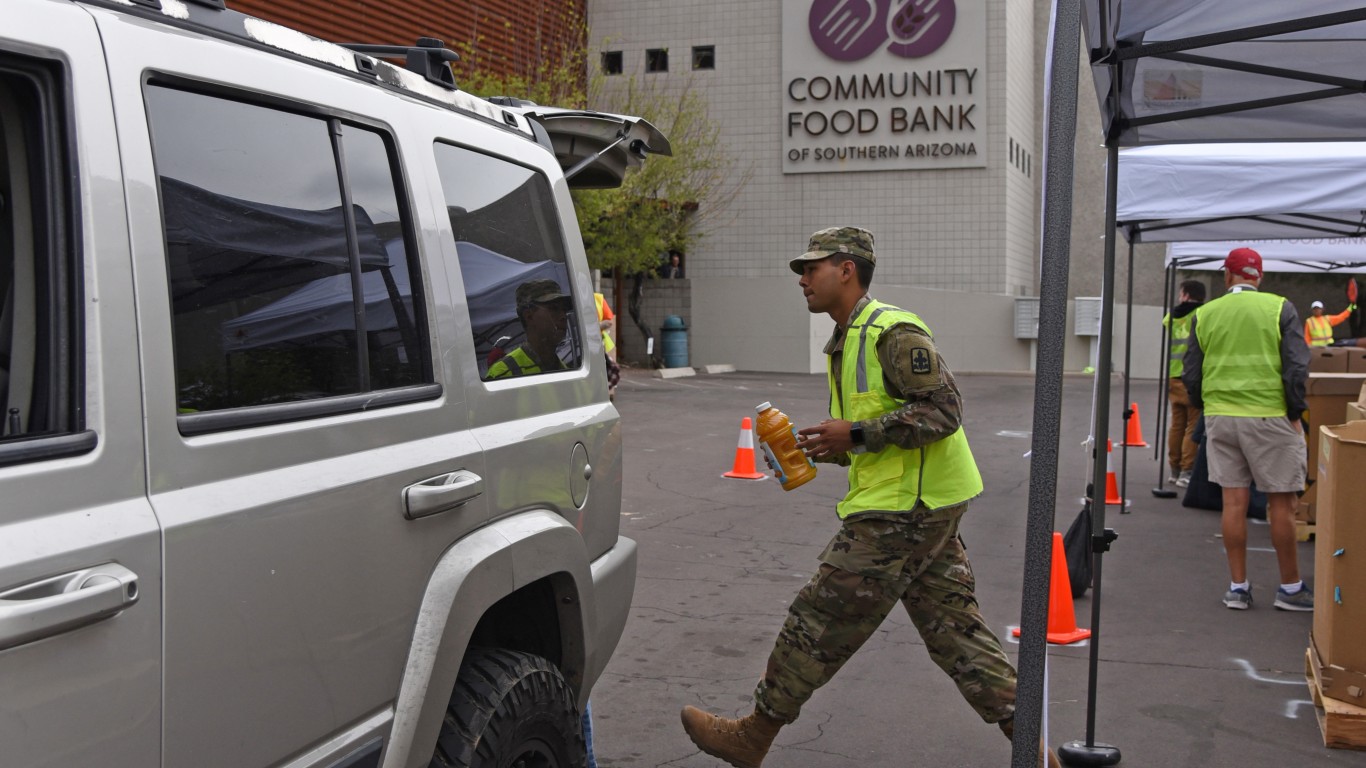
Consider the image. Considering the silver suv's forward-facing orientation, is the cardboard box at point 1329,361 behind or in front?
behind

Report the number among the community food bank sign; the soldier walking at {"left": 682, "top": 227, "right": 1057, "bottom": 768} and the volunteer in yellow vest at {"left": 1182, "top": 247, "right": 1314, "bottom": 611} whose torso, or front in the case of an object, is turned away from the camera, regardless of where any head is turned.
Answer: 1

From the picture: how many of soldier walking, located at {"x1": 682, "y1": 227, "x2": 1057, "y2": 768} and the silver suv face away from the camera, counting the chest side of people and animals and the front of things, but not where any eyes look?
0

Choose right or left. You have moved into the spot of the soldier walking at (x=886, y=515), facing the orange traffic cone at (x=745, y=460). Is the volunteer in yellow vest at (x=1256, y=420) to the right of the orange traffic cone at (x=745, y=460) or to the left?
right

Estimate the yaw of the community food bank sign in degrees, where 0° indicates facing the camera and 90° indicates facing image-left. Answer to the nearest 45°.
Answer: approximately 0°

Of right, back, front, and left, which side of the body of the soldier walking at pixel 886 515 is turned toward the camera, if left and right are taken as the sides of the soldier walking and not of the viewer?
left

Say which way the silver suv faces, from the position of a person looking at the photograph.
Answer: facing the viewer and to the left of the viewer

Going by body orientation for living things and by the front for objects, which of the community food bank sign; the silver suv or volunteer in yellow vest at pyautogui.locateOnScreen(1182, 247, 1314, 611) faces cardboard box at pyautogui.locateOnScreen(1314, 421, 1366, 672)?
the community food bank sign

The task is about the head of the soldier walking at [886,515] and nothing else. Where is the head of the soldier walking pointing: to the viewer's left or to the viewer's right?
to the viewer's left

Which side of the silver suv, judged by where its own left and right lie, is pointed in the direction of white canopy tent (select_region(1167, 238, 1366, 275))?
back

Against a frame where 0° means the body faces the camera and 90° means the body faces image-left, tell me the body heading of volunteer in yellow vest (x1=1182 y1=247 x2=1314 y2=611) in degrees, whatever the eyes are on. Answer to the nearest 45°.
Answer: approximately 180°

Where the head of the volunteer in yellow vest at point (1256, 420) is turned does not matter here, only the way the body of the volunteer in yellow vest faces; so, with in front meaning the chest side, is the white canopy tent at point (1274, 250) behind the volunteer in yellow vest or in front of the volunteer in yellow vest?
in front

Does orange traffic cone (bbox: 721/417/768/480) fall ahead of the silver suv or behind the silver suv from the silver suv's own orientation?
behind

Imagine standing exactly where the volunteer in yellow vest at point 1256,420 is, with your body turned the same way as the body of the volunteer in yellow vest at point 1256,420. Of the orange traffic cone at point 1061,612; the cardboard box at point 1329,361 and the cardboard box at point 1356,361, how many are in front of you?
2

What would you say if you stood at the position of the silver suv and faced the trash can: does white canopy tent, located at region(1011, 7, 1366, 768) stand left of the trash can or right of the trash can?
right

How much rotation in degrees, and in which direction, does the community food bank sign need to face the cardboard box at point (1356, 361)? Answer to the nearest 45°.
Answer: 0° — it already faces it

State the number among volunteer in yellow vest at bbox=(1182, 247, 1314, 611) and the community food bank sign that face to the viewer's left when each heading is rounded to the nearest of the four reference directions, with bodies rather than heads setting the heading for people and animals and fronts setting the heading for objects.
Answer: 0
